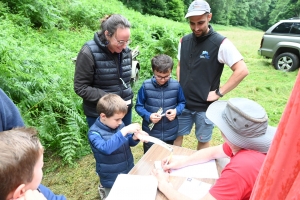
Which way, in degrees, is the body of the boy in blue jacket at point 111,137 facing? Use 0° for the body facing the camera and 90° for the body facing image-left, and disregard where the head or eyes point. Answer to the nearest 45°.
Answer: approximately 315°

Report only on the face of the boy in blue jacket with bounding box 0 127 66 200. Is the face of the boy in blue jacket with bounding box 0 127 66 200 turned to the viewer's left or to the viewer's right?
to the viewer's right

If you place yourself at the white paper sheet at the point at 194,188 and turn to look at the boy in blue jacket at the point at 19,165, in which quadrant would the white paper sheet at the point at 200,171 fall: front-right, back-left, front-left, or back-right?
back-right

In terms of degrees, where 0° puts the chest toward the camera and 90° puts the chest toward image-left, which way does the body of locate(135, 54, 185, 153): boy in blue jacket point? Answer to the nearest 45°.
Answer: approximately 0°

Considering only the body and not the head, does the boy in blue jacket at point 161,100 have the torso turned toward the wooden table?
yes

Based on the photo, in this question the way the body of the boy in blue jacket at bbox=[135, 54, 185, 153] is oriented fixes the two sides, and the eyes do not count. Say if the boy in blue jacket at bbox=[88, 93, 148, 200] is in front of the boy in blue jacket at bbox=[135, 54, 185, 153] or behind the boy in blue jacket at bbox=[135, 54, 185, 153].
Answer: in front

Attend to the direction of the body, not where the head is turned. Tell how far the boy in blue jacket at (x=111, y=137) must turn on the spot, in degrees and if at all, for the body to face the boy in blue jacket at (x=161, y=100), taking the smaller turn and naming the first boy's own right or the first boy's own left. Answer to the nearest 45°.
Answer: approximately 90° to the first boy's own left
